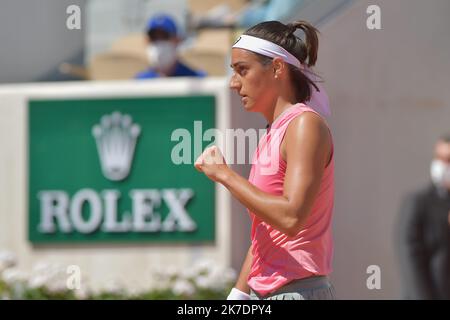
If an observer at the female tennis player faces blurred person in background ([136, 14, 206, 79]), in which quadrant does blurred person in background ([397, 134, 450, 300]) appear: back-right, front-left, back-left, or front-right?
front-right

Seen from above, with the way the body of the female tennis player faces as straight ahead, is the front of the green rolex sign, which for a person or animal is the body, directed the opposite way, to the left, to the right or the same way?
to the left

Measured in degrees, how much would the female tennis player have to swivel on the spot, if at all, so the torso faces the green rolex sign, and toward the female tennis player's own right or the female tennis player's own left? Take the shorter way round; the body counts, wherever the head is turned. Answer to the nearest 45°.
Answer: approximately 90° to the female tennis player's own right

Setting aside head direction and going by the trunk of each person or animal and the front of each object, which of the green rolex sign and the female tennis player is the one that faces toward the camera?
the green rolex sign

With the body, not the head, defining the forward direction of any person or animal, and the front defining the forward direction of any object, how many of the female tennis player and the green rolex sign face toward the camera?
1

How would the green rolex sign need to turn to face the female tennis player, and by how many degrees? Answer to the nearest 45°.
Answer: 0° — it already faces them

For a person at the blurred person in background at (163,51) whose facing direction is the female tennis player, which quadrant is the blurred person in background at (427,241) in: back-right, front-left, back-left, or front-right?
front-left

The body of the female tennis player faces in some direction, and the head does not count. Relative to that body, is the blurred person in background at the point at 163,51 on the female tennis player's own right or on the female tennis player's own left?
on the female tennis player's own right

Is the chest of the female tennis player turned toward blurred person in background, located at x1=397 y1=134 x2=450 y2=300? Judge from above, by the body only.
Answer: no

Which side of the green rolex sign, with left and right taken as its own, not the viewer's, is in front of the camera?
front

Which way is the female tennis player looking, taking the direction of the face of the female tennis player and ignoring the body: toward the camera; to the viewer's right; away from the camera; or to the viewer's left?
to the viewer's left

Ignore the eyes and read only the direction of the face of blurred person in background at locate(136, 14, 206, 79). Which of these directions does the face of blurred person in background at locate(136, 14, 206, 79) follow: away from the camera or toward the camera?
toward the camera

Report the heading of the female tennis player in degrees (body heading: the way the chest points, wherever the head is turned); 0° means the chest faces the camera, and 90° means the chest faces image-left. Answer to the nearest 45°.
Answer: approximately 90°
